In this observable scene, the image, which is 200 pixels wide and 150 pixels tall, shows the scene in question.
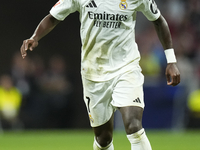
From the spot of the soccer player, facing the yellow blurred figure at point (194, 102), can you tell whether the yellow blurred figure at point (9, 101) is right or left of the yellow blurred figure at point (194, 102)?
left

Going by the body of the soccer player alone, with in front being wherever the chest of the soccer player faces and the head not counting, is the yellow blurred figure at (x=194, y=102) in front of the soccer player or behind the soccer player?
behind

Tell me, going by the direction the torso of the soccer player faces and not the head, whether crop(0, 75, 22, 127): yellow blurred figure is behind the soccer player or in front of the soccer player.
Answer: behind

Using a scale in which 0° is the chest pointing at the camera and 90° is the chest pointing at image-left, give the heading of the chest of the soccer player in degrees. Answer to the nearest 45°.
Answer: approximately 0°
